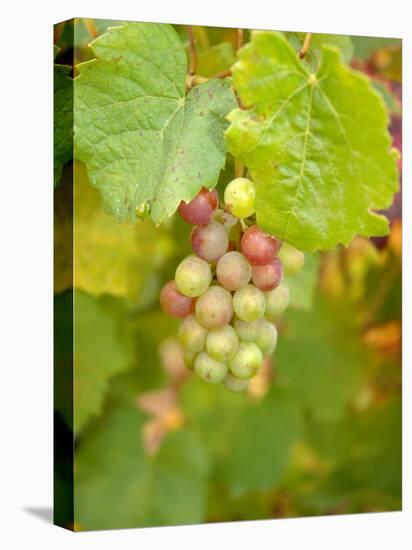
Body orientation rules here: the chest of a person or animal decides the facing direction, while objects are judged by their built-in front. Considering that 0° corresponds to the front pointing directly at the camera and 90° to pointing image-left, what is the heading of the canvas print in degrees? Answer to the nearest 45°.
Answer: approximately 315°
